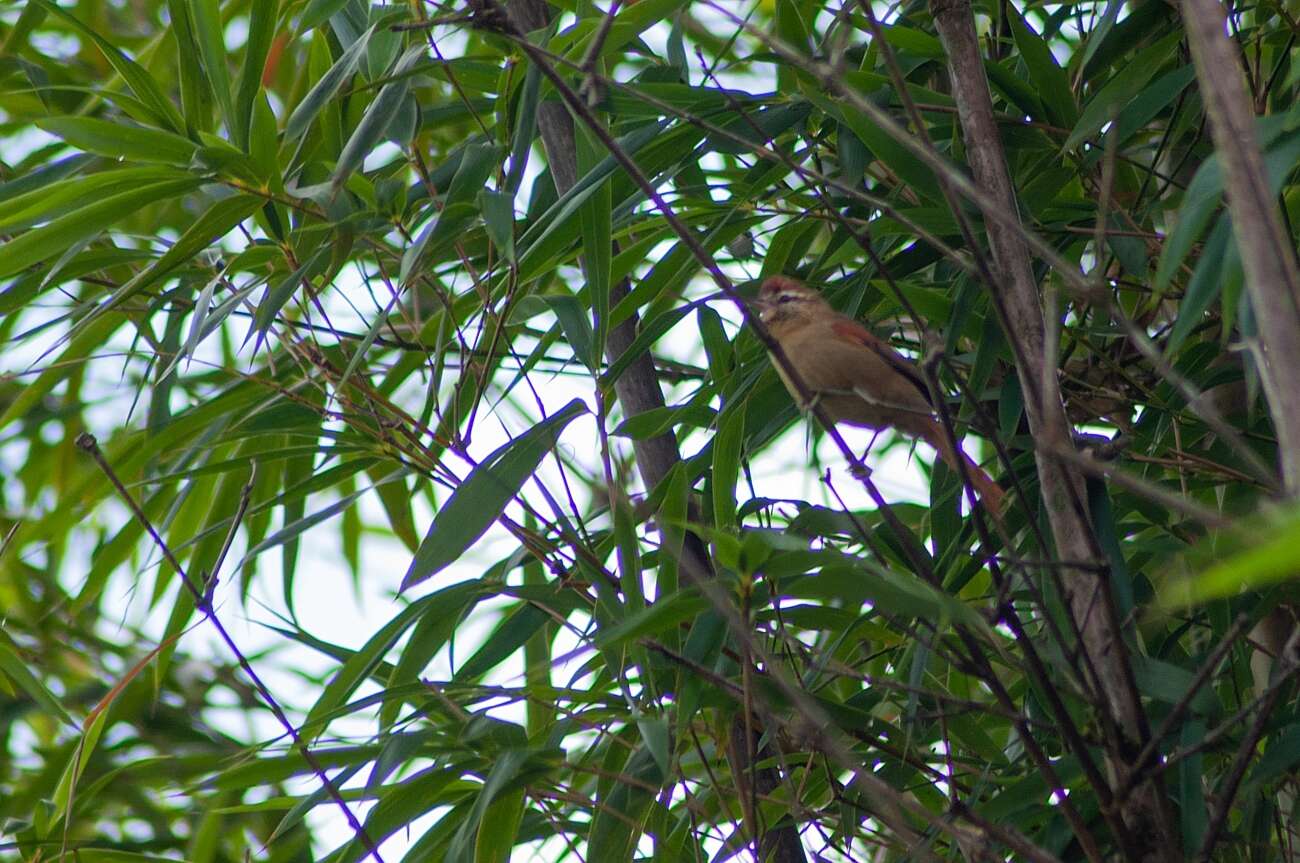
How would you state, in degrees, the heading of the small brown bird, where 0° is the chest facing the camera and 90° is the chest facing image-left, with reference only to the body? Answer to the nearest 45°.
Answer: approximately 90°
